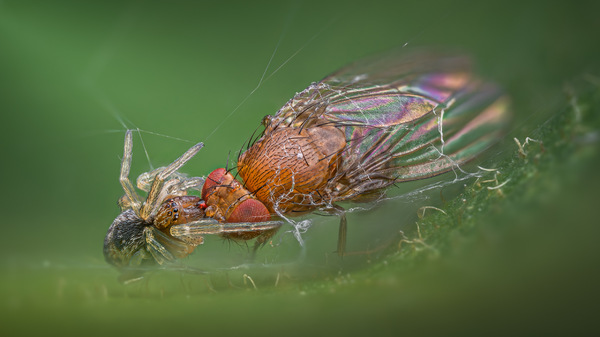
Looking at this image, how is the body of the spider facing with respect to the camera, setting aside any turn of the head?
to the viewer's right
